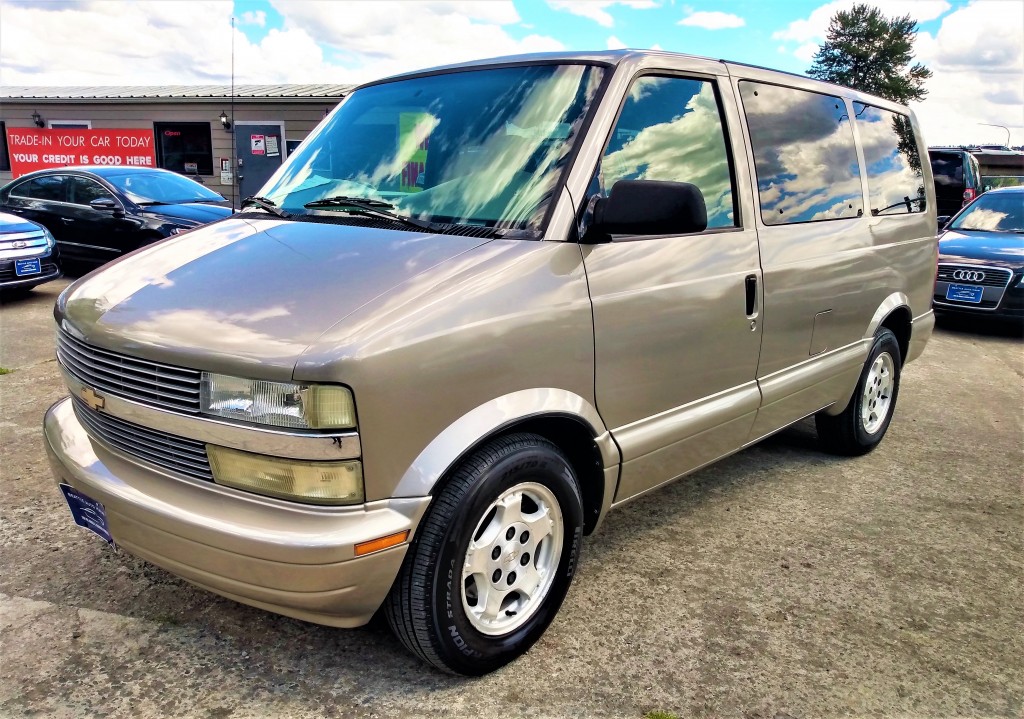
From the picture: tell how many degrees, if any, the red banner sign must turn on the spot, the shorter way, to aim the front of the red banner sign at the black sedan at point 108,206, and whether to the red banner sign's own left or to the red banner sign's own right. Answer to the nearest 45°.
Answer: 0° — it already faces it

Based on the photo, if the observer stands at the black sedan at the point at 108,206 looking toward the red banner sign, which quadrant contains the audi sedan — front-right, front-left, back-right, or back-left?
back-right

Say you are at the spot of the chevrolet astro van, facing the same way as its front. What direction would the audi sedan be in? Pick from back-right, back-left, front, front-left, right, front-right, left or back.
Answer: back

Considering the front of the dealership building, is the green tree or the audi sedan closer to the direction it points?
the audi sedan

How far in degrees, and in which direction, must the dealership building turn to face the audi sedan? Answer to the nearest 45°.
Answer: approximately 45° to its left

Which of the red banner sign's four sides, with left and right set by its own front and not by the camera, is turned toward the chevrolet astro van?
front

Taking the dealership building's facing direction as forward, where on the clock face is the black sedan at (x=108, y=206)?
The black sedan is roughly at 12 o'clock from the dealership building.

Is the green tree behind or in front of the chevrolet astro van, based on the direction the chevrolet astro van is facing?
behind

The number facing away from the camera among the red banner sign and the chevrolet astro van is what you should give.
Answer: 0
